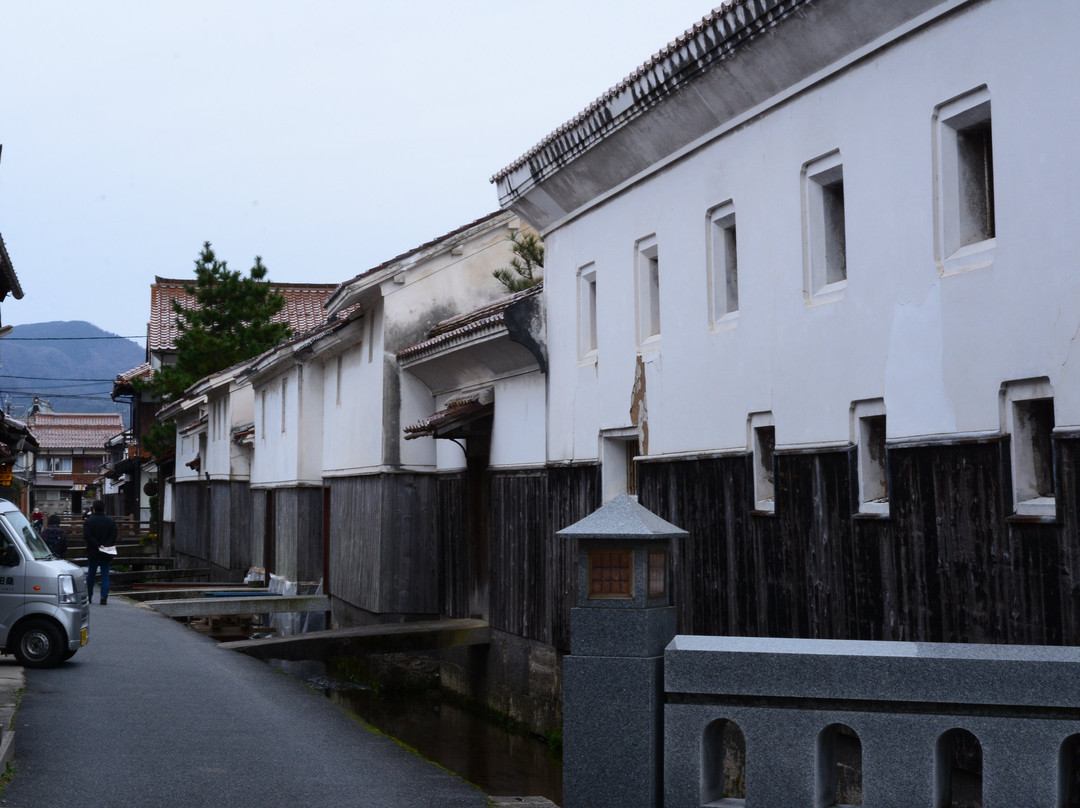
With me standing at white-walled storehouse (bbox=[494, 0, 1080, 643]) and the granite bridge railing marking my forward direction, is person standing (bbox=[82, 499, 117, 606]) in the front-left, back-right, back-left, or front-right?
back-right

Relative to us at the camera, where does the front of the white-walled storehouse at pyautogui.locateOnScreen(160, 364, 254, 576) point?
facing the viewer and to the left of the viewer

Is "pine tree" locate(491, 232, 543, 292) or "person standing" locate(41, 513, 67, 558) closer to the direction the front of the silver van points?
the pine tree

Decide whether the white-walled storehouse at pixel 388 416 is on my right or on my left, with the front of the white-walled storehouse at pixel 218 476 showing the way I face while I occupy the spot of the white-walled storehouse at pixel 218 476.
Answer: on my left

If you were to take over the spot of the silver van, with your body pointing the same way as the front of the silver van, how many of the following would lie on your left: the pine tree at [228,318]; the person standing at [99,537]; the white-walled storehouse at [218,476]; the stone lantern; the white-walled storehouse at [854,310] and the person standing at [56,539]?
4

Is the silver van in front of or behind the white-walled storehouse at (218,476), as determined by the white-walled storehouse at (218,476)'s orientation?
in front

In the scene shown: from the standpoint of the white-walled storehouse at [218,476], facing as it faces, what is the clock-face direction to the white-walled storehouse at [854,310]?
the white-walled storehouse at [854,310] is roughly at 10 o'clock from the white-walled storehouse at [218,476].
